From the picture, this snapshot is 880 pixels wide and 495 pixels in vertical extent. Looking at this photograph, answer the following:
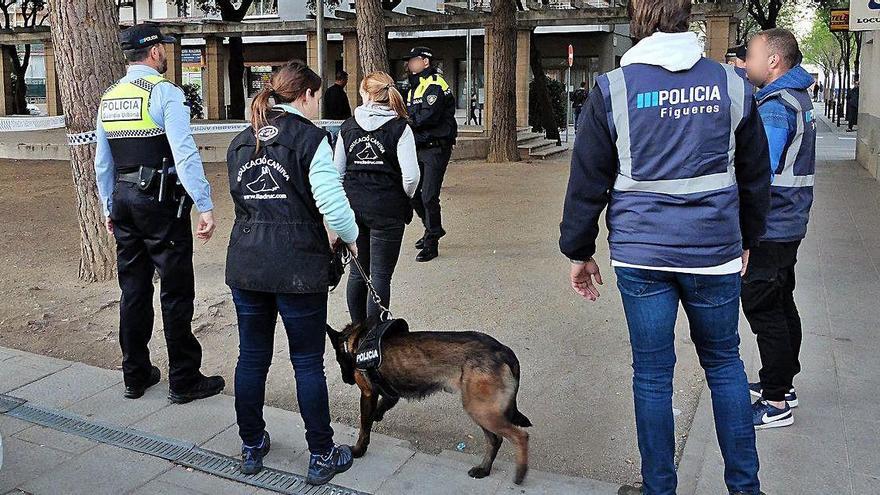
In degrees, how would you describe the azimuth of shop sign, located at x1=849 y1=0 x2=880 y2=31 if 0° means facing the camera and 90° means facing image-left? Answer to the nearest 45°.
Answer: approximately 0°

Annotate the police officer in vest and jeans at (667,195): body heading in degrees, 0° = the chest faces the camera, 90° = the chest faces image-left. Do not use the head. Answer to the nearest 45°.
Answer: approximately 180°

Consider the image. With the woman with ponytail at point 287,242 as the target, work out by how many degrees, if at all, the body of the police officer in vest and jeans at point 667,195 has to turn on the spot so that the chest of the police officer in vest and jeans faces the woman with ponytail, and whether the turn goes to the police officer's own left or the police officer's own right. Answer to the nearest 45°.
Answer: approximately 90° to the police officer's own left

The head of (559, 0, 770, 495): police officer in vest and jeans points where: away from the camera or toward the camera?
away from the camera

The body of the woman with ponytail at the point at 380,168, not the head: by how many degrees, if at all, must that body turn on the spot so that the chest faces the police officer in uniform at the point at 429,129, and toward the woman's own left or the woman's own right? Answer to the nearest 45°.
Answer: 0° — they already face them

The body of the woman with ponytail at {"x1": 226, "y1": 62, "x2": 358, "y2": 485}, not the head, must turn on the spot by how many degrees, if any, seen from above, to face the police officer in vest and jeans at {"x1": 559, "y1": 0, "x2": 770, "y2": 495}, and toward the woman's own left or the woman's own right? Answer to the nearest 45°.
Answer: approximately 90° to the woman's own right

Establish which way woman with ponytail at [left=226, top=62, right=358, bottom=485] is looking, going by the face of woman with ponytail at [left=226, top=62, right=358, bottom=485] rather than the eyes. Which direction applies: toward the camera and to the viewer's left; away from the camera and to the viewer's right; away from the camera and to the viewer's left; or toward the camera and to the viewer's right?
away from the camera and to the viewer's right

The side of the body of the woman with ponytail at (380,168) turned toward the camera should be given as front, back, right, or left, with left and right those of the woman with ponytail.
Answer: back

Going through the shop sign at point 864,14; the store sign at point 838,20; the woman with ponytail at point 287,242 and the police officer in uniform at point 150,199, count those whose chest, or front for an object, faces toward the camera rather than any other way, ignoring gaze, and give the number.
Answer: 2
